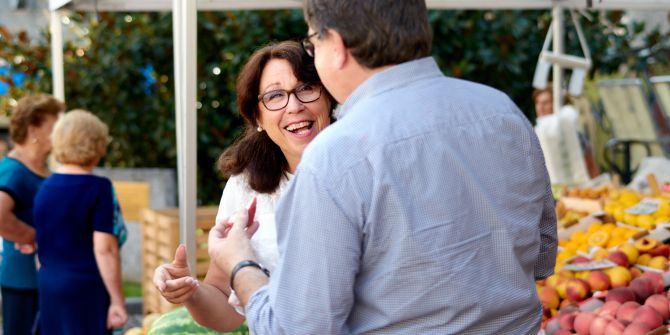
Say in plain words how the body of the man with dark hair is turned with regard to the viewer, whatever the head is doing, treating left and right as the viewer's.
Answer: facing away from the viewer and to the left of the viewer

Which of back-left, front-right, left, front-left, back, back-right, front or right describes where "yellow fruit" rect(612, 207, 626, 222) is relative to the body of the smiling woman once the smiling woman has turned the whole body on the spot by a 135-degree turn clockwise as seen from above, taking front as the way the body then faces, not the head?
right

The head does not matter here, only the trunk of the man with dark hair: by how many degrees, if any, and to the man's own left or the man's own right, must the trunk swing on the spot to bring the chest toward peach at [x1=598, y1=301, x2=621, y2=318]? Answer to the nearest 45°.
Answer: approximately 90° to the man's own right

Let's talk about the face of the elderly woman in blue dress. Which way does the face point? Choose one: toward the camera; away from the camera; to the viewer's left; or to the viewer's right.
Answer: away from the camera

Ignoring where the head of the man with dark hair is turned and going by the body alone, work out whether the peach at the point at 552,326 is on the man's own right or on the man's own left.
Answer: on the man's own right

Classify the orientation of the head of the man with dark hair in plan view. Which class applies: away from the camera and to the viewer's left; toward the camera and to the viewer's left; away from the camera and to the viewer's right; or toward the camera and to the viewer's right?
away from the camera and to the viewer's left

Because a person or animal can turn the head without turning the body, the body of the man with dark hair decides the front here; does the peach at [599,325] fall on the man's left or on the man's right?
on the man's right

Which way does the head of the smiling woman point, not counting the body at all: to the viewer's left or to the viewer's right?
to the viewer's right

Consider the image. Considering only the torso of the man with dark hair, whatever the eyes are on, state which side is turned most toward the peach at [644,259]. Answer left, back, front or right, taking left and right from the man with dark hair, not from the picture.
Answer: right

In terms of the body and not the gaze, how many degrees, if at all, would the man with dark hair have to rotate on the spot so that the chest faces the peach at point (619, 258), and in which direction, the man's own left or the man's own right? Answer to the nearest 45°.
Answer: approximately 90° to the man's own right

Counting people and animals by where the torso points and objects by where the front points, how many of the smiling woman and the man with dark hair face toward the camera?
1
